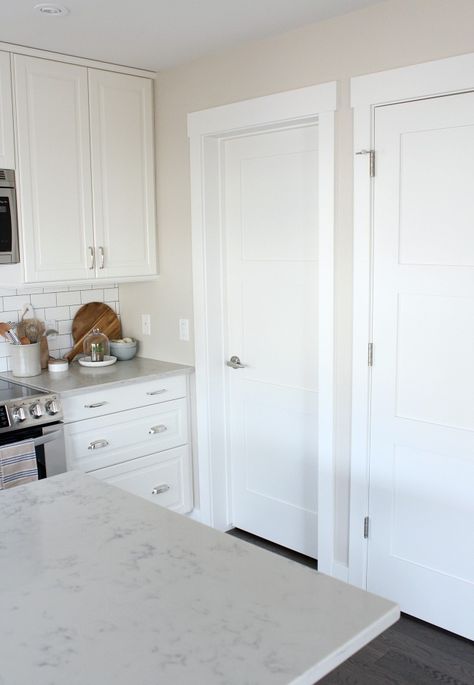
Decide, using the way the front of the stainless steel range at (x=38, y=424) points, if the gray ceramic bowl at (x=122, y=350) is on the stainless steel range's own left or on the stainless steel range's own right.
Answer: on the stainless steel range's own left

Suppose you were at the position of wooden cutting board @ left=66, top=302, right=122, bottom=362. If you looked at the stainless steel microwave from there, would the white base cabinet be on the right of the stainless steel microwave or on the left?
left

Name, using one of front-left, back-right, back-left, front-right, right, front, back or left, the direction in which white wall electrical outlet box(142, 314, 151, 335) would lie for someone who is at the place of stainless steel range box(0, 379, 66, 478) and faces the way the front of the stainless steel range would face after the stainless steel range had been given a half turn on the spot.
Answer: right

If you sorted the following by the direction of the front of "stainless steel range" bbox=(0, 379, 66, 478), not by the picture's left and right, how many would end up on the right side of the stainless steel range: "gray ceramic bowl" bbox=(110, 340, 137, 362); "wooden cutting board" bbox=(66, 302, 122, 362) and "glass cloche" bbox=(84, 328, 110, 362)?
0

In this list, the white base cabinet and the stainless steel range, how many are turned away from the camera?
0

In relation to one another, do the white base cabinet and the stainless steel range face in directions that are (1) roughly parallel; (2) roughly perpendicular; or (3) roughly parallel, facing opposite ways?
roughly parallel

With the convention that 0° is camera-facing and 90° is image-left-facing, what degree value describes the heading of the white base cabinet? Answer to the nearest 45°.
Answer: approximately 315°

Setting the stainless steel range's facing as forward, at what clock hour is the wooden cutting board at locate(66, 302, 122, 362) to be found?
The wooden cutting board is roughly at 8 o'clock from the stainless steel range.

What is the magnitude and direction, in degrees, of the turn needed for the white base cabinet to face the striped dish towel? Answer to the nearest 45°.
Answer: approximately 90° to its right

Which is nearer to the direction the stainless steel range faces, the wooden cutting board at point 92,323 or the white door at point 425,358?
the white door

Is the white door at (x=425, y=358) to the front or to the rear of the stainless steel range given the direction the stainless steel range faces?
to the front

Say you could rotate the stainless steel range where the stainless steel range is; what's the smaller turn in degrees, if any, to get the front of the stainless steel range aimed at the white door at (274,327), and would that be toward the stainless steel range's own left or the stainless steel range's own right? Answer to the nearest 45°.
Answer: approximately 45° to the stainless steel range's own left
